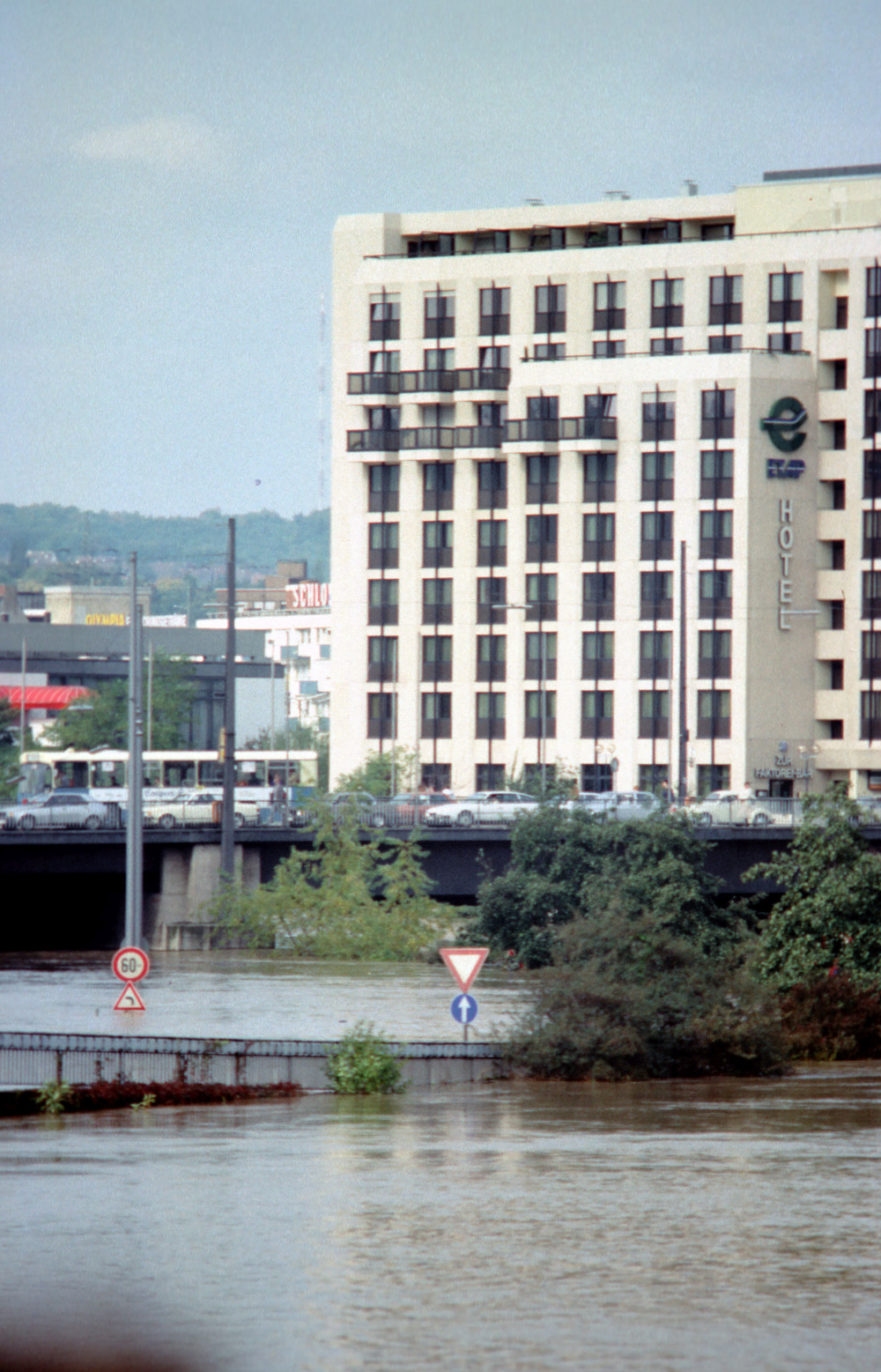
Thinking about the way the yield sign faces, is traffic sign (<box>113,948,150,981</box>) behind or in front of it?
behind

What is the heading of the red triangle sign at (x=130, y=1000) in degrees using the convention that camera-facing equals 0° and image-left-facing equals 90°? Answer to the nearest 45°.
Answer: approximately 0°

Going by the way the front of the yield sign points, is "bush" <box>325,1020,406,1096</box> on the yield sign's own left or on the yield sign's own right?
on the yield sign's own right

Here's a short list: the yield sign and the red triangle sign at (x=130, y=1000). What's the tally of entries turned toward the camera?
2

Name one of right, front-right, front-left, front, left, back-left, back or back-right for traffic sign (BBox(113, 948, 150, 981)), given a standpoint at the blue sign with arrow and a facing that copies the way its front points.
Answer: back-right

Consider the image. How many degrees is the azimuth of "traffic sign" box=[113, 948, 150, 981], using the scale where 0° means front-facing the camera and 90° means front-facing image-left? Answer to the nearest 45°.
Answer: approximately 0°
